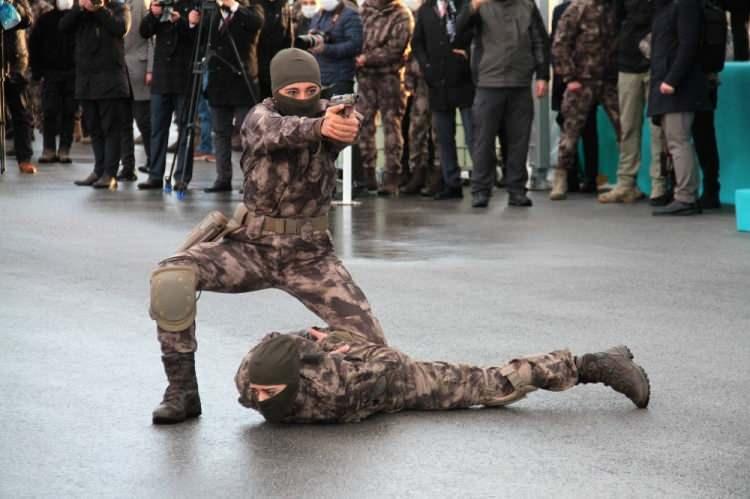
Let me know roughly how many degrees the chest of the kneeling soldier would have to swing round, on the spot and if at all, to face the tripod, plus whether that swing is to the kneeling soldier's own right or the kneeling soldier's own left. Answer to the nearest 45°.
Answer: approximately 135° to the kneeling soldier's own left

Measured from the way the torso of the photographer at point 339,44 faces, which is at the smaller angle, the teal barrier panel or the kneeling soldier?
the kneeling soldier

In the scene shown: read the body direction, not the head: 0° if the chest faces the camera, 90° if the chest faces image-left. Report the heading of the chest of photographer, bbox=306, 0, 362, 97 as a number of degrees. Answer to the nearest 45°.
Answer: approximately 45°

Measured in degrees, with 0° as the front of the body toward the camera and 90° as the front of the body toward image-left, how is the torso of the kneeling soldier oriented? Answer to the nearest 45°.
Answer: approximately 315°

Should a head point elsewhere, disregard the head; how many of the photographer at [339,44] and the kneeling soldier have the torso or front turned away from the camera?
0

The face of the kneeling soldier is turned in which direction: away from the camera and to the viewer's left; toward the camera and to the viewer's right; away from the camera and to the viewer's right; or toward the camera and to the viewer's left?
toward the camera and to the viewer's right

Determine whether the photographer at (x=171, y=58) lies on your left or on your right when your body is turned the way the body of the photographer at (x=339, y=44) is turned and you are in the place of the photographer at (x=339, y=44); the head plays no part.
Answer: on your right

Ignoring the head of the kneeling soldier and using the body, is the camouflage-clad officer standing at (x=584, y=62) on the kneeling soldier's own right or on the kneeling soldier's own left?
on the kneeling soldier's own left

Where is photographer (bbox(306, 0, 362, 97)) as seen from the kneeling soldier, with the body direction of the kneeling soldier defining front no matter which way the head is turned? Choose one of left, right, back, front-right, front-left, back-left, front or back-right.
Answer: back-left

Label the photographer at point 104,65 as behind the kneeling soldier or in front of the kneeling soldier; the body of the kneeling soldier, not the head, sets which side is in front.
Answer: behind

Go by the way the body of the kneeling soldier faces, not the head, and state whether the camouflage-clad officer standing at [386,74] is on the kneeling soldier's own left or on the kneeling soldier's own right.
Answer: on the kneeling soldier's own left

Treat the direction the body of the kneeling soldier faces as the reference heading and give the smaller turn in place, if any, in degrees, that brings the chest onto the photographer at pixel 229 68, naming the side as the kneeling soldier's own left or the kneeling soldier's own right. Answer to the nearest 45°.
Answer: approximately 135° to the kneeling soldier's own left

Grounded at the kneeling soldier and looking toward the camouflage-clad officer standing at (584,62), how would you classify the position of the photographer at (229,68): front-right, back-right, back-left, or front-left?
front-left
